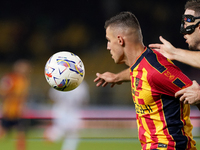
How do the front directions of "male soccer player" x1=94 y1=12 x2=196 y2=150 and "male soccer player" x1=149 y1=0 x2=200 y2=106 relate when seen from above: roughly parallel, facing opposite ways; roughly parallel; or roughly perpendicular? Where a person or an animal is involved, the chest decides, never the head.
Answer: roughly parallel

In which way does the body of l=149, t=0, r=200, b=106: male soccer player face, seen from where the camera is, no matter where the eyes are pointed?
to the viewer's left

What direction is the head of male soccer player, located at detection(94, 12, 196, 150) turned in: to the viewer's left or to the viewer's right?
to the viewer's left

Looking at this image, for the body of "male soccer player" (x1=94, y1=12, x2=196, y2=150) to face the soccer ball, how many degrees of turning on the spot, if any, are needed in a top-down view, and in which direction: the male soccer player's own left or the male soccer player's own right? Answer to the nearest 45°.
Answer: approximately 45° to the male soccer player's own right

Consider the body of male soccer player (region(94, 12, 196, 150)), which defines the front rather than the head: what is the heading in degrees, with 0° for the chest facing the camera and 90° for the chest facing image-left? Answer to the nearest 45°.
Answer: approximately 90°

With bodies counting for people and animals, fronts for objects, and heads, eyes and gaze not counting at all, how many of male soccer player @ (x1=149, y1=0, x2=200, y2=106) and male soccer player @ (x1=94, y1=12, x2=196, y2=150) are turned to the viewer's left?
2

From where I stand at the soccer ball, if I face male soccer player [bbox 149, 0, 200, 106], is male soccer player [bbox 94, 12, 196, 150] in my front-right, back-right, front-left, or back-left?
front-right

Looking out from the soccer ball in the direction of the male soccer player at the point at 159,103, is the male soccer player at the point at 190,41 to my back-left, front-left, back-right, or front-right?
front-left

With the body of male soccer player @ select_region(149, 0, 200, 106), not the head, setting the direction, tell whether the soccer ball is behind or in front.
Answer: in front
